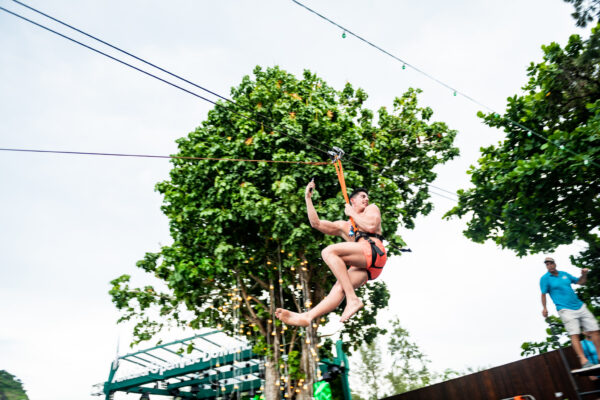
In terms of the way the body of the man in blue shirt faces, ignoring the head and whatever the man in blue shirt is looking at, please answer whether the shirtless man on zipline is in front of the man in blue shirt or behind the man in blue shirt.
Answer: in front
